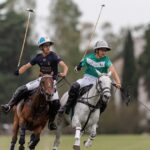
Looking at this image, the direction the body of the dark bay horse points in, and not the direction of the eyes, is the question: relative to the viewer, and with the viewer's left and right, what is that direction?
facing the viewer and to the right of the viewer

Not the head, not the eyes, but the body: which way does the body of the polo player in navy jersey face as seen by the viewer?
toward the camera

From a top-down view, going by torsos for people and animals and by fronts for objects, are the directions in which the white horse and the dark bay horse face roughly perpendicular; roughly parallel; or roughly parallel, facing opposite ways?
roughly parallel

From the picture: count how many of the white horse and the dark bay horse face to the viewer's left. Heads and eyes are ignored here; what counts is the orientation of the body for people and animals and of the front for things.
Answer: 0

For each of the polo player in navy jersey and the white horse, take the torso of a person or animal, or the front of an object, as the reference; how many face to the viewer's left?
0
